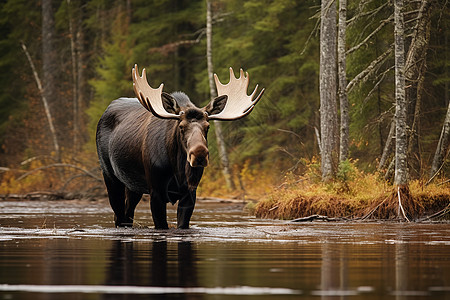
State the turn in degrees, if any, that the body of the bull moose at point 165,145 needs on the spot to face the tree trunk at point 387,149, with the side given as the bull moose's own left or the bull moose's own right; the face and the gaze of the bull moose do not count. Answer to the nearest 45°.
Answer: approximately 90° to the bull moose's own left

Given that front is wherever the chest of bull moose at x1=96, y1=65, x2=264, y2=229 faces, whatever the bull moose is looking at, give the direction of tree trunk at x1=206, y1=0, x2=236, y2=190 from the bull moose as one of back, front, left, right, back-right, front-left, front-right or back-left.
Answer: back-left

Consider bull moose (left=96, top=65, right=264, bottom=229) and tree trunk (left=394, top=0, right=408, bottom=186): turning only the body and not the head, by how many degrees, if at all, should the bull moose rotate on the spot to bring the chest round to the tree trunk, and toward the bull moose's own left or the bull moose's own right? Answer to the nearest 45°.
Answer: approximately 90° to the bull moose's own left

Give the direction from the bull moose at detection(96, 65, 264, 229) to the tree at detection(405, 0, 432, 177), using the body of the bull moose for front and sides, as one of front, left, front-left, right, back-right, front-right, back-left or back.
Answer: left

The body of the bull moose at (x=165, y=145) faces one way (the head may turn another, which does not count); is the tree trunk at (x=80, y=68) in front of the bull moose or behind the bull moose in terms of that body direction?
behind

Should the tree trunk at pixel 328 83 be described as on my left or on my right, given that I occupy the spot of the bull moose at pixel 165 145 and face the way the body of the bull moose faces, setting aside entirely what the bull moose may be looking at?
on my left

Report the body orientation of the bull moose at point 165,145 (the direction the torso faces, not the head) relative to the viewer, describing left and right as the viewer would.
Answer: facing the viewer and to the right of the viewer
